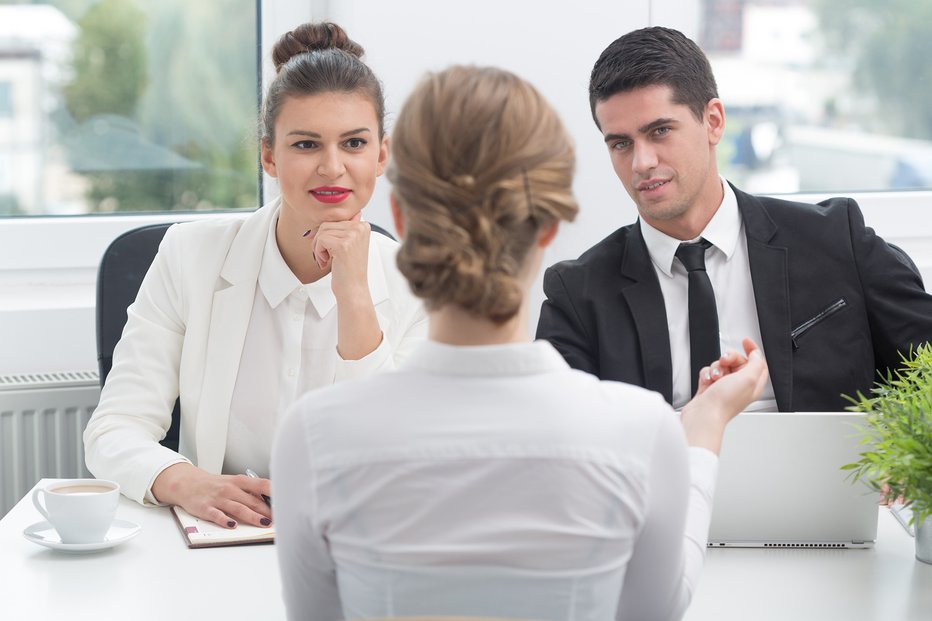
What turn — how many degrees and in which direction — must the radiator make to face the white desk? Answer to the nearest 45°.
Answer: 0° — it already faces it

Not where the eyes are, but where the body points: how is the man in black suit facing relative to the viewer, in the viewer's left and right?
facing the viewer

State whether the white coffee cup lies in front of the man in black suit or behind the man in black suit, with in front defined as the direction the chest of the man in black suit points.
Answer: in front

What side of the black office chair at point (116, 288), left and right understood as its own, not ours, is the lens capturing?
front

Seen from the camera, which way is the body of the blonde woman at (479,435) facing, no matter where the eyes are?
away from the camera

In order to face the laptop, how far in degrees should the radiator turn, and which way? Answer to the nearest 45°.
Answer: approximately 45° to its left

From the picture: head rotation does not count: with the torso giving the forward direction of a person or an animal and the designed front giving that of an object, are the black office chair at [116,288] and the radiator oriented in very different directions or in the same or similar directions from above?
same or similar directions

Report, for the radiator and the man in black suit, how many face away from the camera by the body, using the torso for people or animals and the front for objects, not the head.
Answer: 0

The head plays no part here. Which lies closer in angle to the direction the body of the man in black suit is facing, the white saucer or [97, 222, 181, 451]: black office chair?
the white saucer

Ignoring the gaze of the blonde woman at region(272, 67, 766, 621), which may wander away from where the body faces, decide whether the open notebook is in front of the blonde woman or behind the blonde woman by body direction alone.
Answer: in front

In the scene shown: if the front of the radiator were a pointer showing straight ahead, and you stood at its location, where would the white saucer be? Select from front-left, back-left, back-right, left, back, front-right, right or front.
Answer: front

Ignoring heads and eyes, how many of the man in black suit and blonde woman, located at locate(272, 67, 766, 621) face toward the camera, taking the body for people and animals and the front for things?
1

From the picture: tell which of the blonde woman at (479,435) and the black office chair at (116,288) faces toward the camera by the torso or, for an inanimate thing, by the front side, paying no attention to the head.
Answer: the black office chair

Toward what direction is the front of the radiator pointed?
toward the camera

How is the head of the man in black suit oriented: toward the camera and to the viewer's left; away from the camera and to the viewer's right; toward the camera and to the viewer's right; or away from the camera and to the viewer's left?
toward the camera and to the viewer's left

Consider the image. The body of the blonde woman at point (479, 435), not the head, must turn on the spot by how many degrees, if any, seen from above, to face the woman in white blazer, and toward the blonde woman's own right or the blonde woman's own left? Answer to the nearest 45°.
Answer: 0° — they already face them

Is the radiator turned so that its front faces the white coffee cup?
yes

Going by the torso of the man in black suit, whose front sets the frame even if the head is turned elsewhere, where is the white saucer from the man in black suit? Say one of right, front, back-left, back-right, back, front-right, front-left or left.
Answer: front-right

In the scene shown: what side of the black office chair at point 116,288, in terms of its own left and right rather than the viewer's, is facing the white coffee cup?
front

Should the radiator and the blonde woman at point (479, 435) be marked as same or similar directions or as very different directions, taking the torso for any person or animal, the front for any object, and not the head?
very different directions
